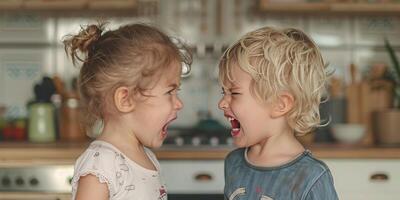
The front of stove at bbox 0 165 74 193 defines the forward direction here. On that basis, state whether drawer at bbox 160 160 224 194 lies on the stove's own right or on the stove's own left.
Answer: on the stove's own left

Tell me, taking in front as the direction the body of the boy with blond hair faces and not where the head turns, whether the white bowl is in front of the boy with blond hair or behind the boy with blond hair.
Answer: behind

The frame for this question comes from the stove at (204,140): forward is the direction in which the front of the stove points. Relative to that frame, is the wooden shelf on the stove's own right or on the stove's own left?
on the stove's own left

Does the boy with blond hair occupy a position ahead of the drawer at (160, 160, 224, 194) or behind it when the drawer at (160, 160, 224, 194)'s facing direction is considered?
ahead

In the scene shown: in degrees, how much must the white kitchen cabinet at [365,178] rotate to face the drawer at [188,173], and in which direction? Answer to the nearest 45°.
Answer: approximately 90° to its right

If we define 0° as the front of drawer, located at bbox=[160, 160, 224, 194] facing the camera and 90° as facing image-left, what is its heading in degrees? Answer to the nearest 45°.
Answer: approximately 0°

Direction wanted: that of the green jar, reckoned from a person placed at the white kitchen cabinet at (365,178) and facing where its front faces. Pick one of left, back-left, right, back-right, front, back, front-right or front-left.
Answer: right

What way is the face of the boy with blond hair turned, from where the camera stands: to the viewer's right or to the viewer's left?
to the viewer's left

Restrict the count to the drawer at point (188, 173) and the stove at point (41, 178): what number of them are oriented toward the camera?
2
